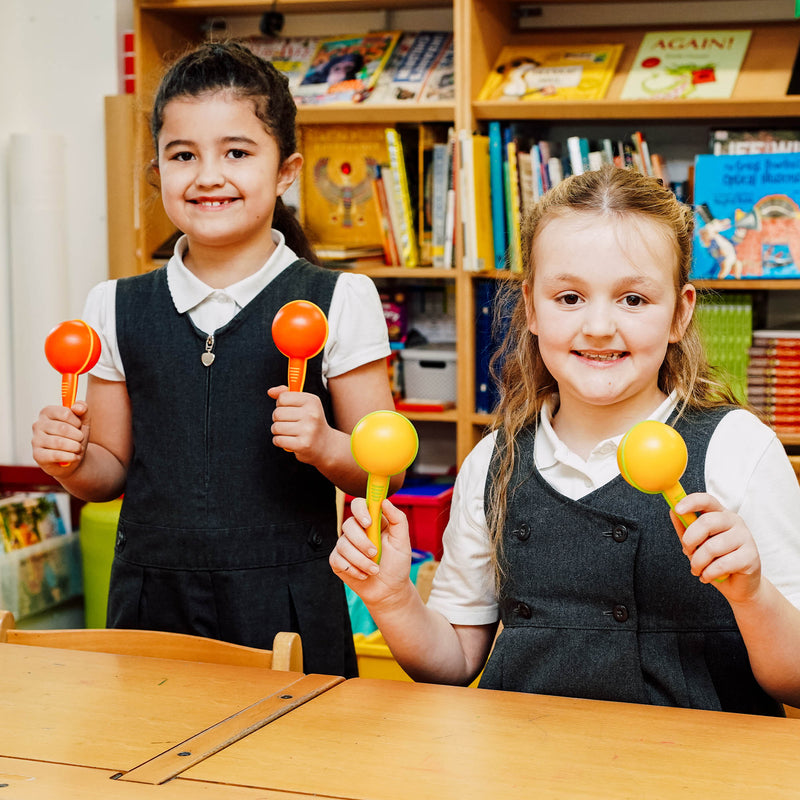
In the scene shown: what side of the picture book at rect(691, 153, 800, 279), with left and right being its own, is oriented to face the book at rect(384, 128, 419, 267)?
right

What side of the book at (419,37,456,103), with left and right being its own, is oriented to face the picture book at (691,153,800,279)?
left

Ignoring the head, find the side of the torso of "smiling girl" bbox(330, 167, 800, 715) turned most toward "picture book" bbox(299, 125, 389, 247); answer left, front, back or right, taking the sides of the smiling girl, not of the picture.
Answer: back

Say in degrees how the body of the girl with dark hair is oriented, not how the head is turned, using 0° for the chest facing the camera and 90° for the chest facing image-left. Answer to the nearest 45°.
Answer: approximately 0°

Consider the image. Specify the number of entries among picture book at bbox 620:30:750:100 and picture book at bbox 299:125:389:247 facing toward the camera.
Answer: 2

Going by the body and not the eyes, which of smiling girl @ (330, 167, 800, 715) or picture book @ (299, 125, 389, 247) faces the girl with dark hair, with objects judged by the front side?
the picture book

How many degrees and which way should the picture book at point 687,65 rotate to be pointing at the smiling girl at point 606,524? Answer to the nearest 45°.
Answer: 0° — it already faces them

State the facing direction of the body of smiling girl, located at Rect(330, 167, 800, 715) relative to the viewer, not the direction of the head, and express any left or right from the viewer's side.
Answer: facing the viewer

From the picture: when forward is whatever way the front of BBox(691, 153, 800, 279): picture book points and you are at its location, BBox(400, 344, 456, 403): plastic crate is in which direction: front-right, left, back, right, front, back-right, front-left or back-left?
right

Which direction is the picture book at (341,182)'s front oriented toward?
toward the camera

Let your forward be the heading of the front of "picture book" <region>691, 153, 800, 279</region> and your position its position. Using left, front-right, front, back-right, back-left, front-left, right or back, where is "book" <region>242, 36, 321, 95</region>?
right

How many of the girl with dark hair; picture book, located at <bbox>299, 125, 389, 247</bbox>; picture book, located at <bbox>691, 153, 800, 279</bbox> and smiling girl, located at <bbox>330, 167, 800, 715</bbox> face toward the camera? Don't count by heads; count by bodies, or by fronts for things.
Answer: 4

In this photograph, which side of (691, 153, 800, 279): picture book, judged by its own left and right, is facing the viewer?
front

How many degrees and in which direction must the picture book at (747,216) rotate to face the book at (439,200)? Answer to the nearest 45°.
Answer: approximately 90° to its right

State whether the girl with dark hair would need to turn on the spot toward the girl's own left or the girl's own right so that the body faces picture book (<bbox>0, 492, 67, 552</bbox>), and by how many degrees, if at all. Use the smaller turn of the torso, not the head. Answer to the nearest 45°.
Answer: approximately 180°

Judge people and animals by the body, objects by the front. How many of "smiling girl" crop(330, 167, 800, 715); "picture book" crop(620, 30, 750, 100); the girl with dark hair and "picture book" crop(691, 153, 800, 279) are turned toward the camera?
4

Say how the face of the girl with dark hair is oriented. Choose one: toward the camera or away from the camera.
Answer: toward the camera

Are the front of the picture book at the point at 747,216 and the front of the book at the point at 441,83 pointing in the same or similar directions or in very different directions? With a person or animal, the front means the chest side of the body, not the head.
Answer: same or similar directions
